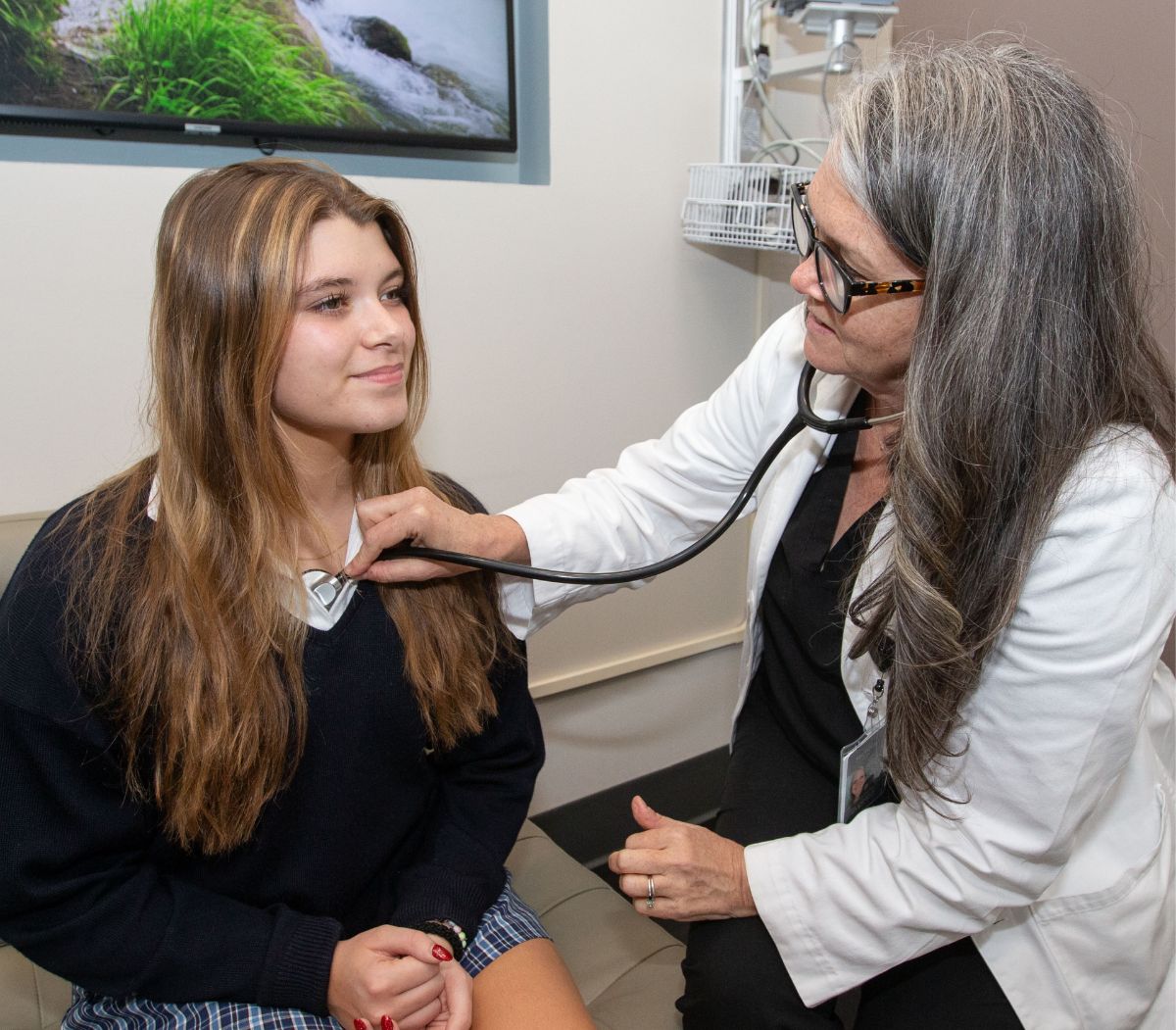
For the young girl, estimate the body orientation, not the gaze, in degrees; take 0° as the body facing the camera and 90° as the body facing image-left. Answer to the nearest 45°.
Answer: approximately 315°

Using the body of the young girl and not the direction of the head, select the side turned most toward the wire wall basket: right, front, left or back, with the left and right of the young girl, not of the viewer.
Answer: left

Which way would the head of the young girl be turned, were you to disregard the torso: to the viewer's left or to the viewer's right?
to the viewer's right

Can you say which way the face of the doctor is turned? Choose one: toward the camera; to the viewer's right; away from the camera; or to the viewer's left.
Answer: to the viewer's left
